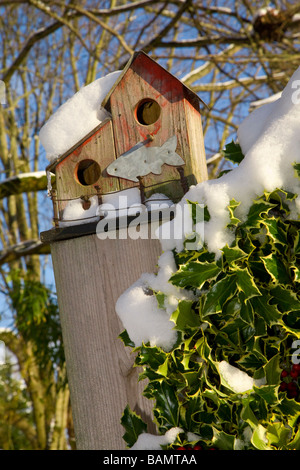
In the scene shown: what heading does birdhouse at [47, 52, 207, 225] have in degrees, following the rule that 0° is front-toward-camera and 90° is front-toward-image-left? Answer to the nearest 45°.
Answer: approximately 0°
